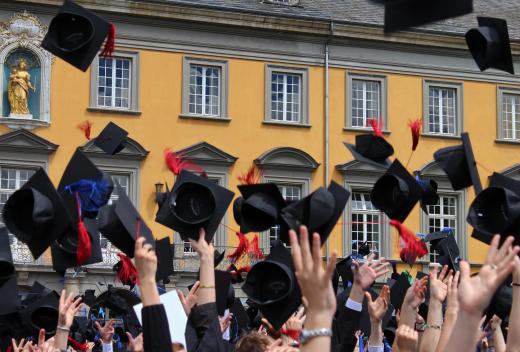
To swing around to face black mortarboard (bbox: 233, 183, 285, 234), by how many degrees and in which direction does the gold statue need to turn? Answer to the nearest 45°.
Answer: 0° — it already faces it

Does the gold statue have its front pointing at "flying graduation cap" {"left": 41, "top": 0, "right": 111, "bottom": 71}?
yes

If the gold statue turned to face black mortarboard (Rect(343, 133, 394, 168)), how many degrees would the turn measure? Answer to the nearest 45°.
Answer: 0° — it already faces it

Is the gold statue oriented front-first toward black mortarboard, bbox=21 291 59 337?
yes

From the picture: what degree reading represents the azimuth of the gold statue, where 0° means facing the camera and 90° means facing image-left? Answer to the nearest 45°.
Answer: approximately 0°

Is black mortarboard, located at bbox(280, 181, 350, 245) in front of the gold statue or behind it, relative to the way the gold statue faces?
in front

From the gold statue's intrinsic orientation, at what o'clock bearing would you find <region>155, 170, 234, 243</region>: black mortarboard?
The black mortarboard is roughly at 12 o'clock from the gold statue.

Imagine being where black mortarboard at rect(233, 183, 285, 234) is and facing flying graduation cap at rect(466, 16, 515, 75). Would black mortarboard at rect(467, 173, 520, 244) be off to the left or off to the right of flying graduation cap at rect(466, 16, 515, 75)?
right

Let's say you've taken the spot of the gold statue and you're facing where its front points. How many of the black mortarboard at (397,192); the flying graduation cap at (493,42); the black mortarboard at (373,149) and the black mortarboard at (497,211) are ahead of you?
4

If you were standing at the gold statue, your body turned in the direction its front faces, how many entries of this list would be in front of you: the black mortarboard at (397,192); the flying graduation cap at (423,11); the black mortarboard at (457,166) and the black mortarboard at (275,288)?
4

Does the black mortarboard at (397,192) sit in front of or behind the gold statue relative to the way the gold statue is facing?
in front

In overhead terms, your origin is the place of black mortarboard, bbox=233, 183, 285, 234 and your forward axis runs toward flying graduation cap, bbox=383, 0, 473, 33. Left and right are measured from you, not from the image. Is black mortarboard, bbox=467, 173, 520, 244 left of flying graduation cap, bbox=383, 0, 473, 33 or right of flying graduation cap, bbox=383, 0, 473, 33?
left

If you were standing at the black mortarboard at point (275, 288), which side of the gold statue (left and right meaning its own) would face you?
front

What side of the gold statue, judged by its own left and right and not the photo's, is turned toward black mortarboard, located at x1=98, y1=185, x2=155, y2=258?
front

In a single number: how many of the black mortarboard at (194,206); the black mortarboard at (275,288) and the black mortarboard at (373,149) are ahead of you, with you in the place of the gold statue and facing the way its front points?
3

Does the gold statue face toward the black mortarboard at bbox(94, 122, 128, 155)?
yes
